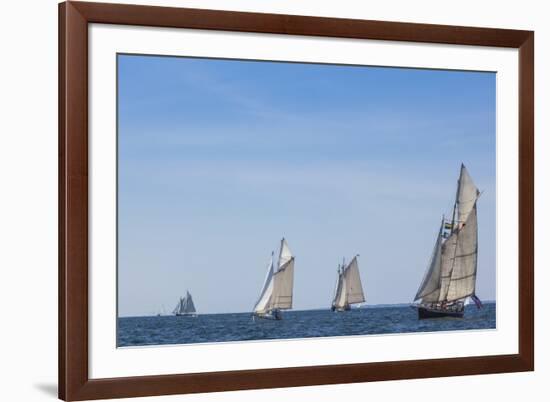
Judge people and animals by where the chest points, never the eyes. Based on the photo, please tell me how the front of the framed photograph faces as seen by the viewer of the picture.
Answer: facing the viewer and to the right of the viewer
